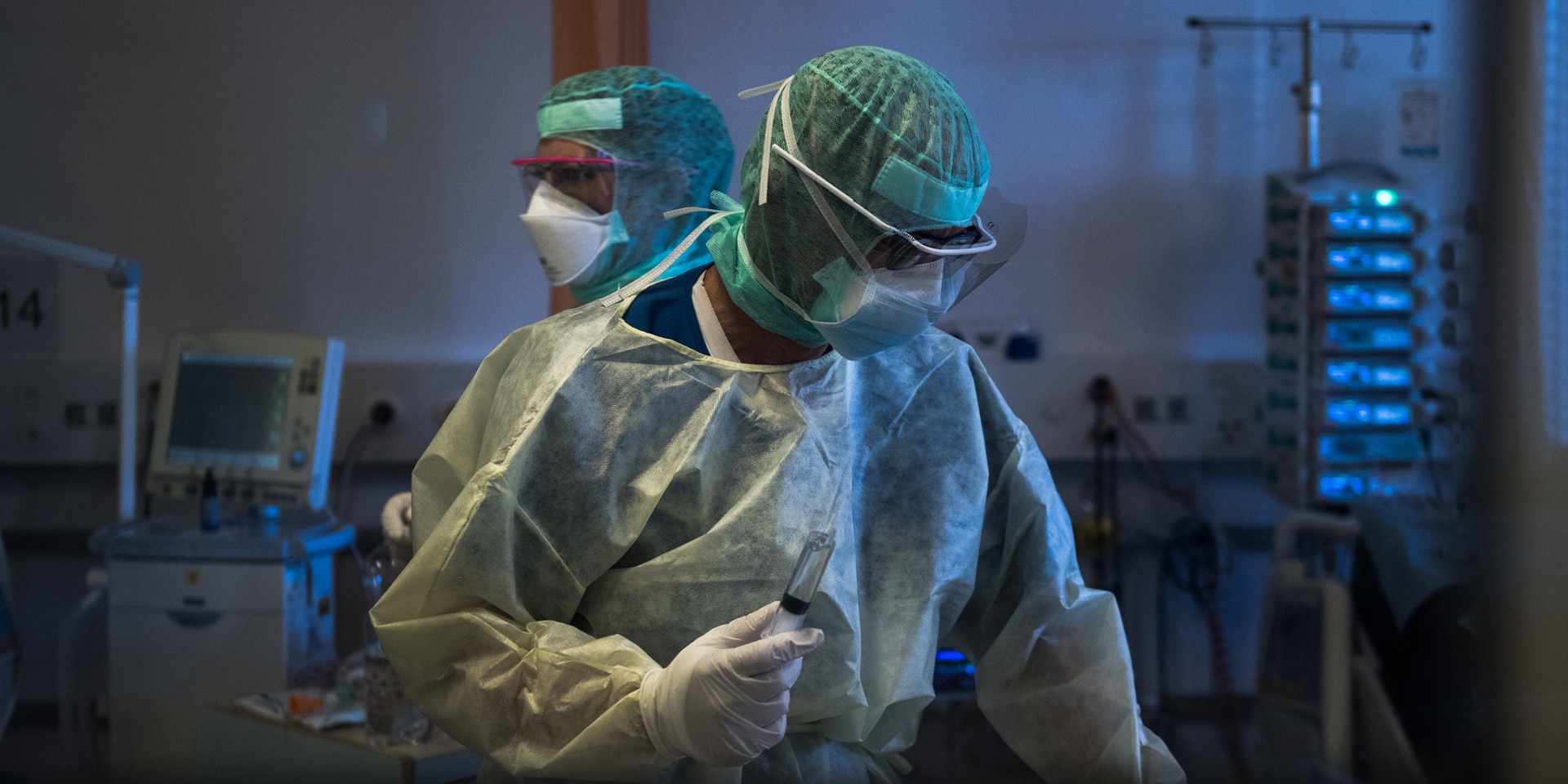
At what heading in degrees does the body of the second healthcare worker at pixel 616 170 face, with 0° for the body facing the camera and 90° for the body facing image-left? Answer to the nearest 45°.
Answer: approximately 90°

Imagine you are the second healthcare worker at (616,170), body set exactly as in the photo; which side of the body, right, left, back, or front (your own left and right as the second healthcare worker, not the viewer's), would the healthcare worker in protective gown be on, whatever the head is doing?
left

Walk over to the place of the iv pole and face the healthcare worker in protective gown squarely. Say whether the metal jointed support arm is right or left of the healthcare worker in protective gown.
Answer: right
